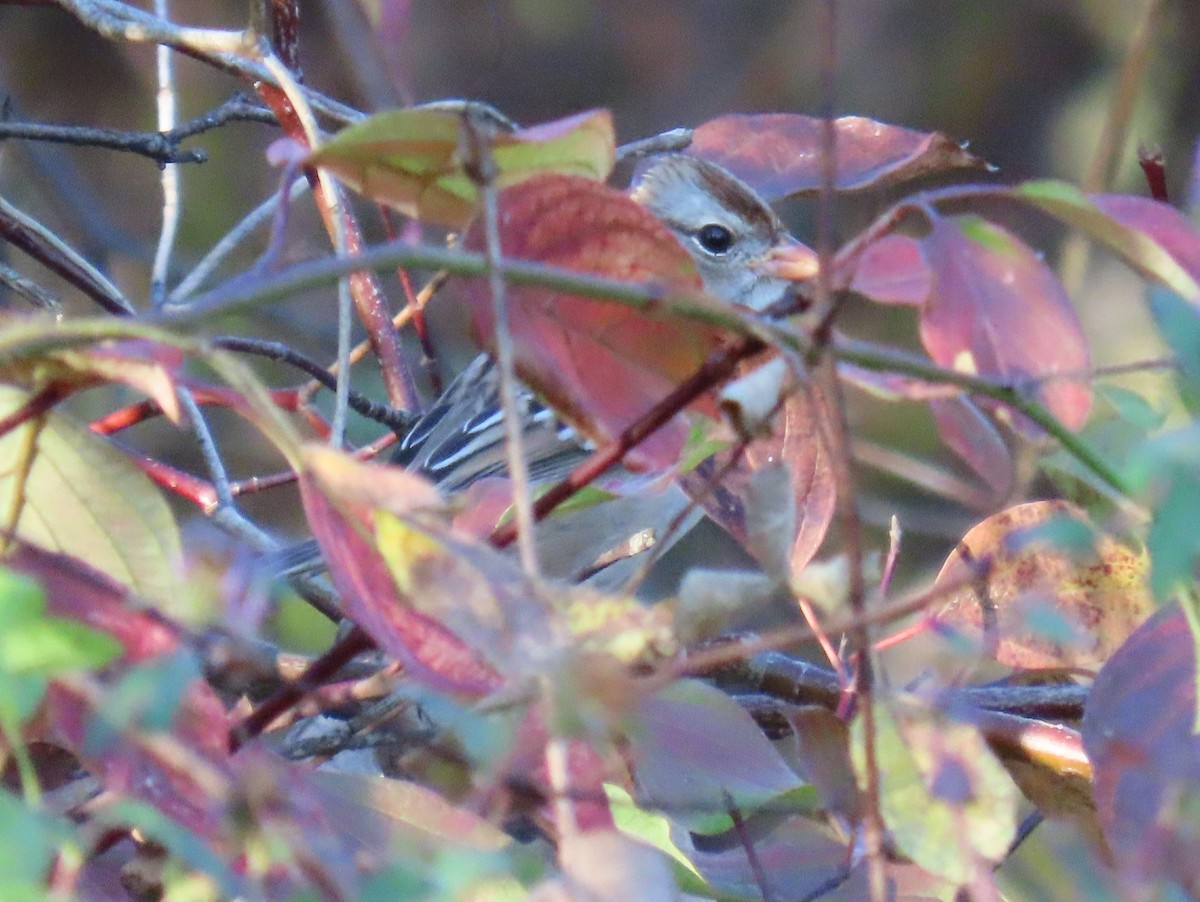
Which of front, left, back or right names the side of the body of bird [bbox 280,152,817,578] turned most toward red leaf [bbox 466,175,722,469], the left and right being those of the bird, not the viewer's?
right

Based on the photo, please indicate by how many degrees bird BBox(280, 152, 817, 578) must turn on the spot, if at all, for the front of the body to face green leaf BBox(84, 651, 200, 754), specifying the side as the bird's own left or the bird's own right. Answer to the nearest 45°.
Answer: approximately 90° to the bird's own right

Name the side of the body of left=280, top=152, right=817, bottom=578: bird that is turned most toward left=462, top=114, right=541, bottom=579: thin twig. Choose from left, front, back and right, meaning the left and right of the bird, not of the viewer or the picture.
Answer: right

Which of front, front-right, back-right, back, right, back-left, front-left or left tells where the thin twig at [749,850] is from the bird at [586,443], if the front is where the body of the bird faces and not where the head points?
right

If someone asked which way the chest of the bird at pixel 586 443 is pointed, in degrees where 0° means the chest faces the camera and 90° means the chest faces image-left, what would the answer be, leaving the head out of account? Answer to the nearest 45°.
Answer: approximately 270°
